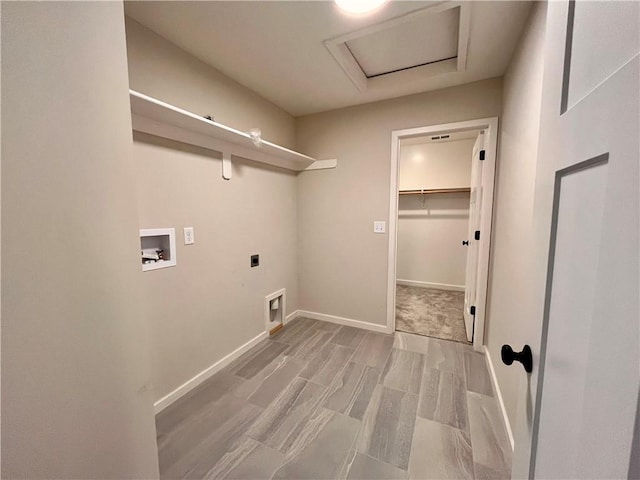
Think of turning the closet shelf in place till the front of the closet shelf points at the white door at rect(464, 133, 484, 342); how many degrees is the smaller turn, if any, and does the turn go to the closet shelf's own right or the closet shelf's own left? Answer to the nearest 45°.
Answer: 0° — it already faces it

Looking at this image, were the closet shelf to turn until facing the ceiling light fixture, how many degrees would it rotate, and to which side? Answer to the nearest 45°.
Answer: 0° — it already faces it

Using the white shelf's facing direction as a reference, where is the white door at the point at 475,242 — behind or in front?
in front

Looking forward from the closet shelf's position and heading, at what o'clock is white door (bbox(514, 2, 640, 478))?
The white door is roughly at 12 o'clock from the closet shelf.

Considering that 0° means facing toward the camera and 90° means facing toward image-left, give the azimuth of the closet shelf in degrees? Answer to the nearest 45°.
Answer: approximately 0°

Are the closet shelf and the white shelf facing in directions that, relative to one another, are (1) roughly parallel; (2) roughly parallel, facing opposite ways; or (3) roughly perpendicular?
roughly perpendicular
